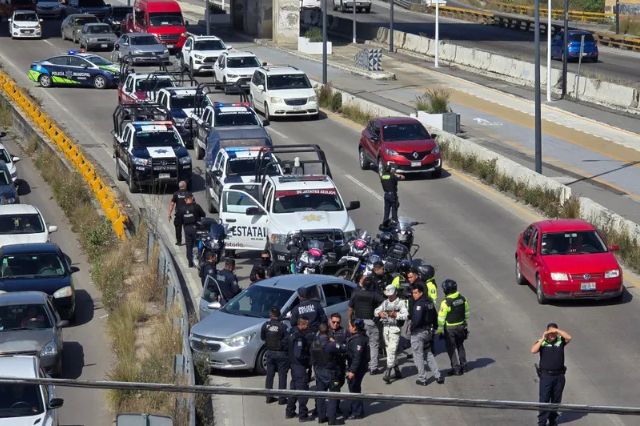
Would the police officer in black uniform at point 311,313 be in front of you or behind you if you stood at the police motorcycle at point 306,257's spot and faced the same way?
in front

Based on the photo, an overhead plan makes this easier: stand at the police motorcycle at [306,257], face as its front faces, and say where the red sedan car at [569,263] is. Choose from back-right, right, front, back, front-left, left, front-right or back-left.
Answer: front-left

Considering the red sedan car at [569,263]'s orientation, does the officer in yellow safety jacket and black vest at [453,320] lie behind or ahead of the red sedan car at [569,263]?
ahead

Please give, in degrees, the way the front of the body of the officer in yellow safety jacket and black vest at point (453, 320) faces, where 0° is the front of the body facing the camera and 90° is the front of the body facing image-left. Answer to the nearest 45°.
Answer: approximately 135°

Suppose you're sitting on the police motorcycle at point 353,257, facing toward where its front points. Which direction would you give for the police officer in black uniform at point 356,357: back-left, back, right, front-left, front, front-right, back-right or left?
front-left

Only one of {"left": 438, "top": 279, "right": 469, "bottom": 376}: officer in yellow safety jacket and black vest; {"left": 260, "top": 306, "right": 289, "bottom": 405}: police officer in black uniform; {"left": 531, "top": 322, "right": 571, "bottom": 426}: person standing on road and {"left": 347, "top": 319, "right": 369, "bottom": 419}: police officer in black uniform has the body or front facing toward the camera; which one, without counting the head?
the person standing on road

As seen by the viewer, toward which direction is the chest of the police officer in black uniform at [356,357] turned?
to the viewer's left

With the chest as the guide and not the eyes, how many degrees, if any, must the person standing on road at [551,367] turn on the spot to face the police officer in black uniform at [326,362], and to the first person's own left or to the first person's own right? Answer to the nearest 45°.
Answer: approximately 90° to the first person's own right

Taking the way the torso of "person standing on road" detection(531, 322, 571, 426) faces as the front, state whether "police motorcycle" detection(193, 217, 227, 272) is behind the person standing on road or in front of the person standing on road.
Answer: behind

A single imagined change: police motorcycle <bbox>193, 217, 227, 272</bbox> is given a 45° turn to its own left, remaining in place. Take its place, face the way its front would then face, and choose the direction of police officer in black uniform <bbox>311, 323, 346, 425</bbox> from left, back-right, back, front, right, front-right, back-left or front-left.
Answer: front

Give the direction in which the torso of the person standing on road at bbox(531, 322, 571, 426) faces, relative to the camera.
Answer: toward the camera
